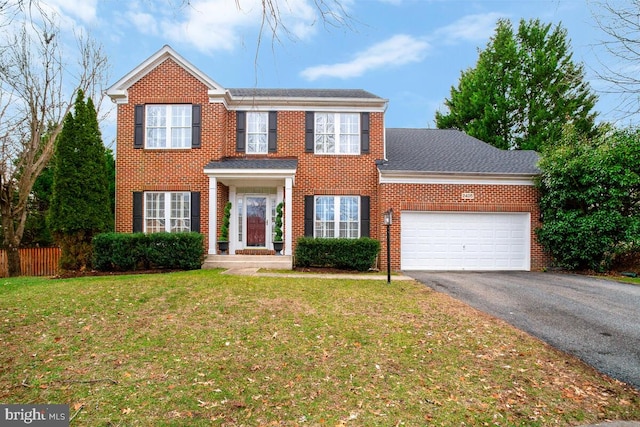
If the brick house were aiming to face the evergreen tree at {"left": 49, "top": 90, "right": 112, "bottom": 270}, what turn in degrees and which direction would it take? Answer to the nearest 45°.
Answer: approximately 90° to its right

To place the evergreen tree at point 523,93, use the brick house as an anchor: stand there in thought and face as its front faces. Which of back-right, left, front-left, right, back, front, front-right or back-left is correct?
back-left

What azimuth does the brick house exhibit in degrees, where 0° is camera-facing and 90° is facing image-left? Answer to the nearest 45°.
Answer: approximately 0°

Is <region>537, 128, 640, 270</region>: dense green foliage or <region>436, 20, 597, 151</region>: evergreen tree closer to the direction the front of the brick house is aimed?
the dense green foliage
